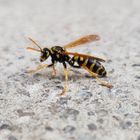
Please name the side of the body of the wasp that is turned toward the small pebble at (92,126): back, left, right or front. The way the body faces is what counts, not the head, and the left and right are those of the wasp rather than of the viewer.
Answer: left

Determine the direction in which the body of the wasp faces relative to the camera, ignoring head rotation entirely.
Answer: to the viewer's left

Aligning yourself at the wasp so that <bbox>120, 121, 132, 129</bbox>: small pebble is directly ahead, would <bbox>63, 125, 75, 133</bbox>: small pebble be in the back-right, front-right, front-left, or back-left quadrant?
front-right

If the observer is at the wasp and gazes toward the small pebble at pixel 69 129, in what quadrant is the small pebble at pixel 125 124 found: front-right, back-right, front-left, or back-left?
front-left

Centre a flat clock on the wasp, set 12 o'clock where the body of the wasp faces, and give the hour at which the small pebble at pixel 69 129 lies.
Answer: The small pebble is roughly at 9 o'clock from the wasp.
